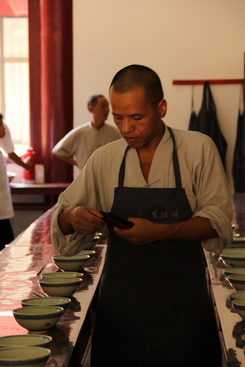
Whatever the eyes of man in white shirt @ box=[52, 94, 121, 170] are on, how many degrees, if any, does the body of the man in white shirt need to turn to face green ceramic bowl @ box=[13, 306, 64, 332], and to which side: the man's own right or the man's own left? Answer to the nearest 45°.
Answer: approximately 45° to the man's own right

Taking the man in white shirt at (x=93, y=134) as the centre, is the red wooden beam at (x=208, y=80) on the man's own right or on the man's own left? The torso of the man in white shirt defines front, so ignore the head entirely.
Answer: on the man's own left

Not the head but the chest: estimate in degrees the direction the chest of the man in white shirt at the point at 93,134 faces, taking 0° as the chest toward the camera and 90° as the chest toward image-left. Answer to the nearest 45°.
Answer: approximately 315°

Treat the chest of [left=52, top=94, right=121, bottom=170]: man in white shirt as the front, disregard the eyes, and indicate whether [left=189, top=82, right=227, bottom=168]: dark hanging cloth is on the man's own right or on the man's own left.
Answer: on the man's own left

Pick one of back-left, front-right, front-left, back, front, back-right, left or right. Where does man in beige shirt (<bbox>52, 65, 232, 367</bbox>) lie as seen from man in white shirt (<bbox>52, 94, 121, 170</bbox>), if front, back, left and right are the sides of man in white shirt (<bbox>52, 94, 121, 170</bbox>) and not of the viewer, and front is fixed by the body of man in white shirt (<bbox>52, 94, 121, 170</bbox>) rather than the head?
front-right

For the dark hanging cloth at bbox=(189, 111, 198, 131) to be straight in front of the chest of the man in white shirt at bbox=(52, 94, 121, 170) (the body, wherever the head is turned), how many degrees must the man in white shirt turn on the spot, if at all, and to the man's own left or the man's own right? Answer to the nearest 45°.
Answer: approximately 90° to the man's own left

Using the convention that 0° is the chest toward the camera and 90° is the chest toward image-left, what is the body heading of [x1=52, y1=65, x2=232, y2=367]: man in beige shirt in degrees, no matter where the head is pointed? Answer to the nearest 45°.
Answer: approximately 0°
